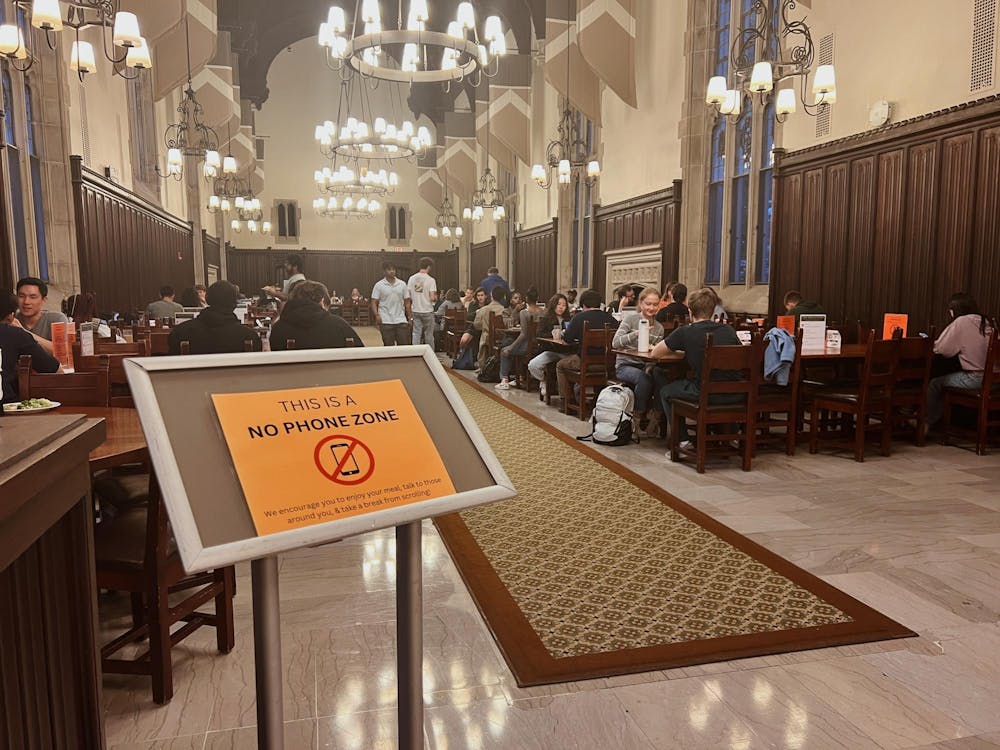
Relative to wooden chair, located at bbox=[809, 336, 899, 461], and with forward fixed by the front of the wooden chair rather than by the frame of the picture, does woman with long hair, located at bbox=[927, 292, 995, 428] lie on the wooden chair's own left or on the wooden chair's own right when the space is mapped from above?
on the wooden chair's own right

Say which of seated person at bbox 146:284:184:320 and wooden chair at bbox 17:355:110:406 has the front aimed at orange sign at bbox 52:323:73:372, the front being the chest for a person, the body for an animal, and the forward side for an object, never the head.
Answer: the wooden chair

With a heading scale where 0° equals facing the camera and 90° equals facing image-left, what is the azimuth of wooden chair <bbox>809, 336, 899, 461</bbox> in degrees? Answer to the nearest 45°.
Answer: approximately 135°

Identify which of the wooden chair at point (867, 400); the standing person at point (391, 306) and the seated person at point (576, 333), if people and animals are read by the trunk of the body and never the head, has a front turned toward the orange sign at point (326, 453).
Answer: the standing person

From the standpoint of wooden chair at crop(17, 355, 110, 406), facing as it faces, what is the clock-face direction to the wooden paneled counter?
The wooden paneled counter is roughly at 6 o'clock from the wooden chair.

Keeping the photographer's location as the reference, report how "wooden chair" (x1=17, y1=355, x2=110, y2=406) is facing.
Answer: facing away from the viewer

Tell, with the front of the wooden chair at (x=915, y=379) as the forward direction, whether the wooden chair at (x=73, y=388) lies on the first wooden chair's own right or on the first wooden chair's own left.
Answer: on the first wooden chair's own left

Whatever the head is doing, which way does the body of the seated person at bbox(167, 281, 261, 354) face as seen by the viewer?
away from the camera

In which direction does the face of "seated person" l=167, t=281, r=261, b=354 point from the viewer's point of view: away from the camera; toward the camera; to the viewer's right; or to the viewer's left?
away from the camera
